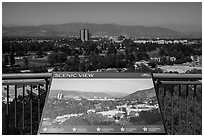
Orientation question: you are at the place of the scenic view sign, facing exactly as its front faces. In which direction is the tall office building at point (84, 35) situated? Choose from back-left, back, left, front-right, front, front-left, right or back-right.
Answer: back

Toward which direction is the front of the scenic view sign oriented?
toward the camera
